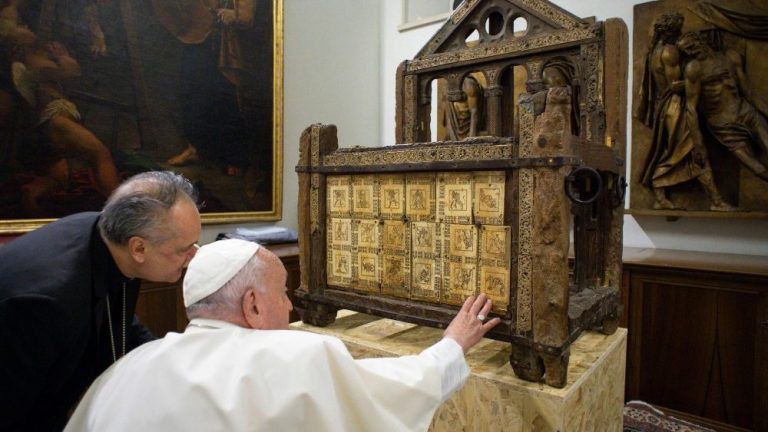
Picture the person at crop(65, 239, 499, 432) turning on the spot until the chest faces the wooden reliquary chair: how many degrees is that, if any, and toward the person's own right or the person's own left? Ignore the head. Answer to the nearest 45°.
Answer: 0° — they already face it

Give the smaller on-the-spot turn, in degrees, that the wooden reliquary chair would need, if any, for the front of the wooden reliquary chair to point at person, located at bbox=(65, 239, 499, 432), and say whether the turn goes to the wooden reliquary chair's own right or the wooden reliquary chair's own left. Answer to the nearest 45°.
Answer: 0° — it already faces them

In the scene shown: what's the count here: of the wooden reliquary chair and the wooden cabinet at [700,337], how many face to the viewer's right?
0

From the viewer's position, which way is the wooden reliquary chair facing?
facing the viewer and to the left of the viewer

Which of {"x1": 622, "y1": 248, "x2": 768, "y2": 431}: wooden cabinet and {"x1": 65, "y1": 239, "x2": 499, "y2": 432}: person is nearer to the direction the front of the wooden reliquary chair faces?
the person

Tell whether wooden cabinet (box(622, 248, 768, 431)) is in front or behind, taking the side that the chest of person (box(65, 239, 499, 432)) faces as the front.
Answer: in front

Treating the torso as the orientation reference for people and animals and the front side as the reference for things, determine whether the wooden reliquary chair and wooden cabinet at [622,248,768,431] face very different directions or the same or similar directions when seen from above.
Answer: same or similar directions

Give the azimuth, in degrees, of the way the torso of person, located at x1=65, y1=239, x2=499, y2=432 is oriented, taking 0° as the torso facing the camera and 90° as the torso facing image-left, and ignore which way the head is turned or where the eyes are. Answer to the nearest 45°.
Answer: approximately 225°

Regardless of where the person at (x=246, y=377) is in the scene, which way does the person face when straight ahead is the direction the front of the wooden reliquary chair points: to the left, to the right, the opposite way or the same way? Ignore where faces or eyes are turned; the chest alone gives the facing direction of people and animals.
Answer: the opposite way

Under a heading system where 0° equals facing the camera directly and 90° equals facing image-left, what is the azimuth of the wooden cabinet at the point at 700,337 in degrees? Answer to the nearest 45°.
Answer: approximately 45°
